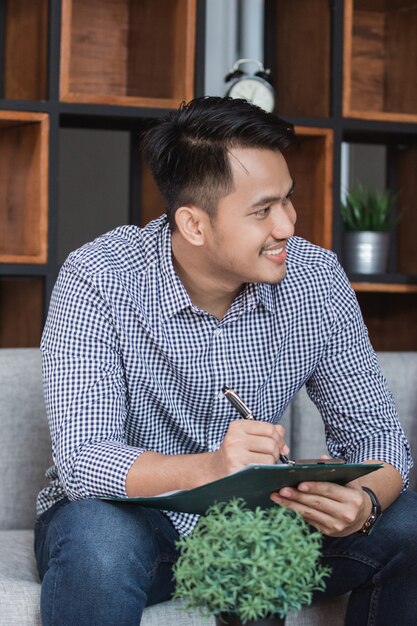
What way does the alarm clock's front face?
toward the camera

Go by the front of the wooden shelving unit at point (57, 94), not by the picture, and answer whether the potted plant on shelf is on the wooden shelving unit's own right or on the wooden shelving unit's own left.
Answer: on the wooden shelving unit's own left

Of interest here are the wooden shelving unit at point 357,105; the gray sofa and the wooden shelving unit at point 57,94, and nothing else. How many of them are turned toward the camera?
3

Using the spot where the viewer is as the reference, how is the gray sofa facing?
facing the viewer

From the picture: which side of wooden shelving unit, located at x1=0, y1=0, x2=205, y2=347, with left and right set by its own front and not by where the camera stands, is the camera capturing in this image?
front

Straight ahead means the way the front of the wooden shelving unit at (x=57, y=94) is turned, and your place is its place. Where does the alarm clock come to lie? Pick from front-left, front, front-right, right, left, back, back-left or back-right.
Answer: left

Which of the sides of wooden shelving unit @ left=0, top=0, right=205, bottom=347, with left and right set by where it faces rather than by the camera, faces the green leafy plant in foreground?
front
